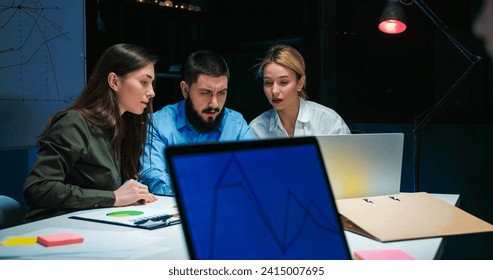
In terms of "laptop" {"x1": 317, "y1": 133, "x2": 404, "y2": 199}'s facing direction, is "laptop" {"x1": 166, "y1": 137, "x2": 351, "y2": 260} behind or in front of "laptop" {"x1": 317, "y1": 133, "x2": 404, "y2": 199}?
behind

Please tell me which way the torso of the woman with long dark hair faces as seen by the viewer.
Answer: to the viewer's right

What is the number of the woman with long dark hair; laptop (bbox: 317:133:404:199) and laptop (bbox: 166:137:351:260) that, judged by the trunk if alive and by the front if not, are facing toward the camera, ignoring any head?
1

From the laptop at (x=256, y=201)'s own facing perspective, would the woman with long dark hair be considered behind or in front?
behind

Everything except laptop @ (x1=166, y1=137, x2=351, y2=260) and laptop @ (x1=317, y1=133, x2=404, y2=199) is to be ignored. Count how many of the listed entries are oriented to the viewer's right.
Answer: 0

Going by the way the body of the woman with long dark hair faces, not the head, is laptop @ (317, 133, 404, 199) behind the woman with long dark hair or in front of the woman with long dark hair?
in front

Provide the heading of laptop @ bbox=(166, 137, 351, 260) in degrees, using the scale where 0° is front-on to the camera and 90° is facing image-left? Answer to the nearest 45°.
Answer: approximately 0°

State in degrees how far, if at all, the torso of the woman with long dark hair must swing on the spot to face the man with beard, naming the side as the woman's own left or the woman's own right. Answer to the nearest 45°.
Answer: approximately 45° to the woman's own left

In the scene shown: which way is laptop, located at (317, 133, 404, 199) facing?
away from the camera

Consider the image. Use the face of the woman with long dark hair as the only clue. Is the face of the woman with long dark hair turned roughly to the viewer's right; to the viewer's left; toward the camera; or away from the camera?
to the viewer's right

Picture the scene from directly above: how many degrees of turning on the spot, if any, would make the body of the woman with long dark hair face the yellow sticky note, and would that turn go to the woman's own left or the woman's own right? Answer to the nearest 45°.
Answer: approximately 90° to the woman's own right

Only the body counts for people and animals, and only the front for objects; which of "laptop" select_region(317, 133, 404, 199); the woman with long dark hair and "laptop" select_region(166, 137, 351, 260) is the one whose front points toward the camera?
"laptop" select_region(166, 137, 351, 260)

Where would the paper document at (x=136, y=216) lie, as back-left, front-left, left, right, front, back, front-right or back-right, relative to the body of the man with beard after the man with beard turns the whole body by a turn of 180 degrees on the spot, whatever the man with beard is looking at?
back-left
